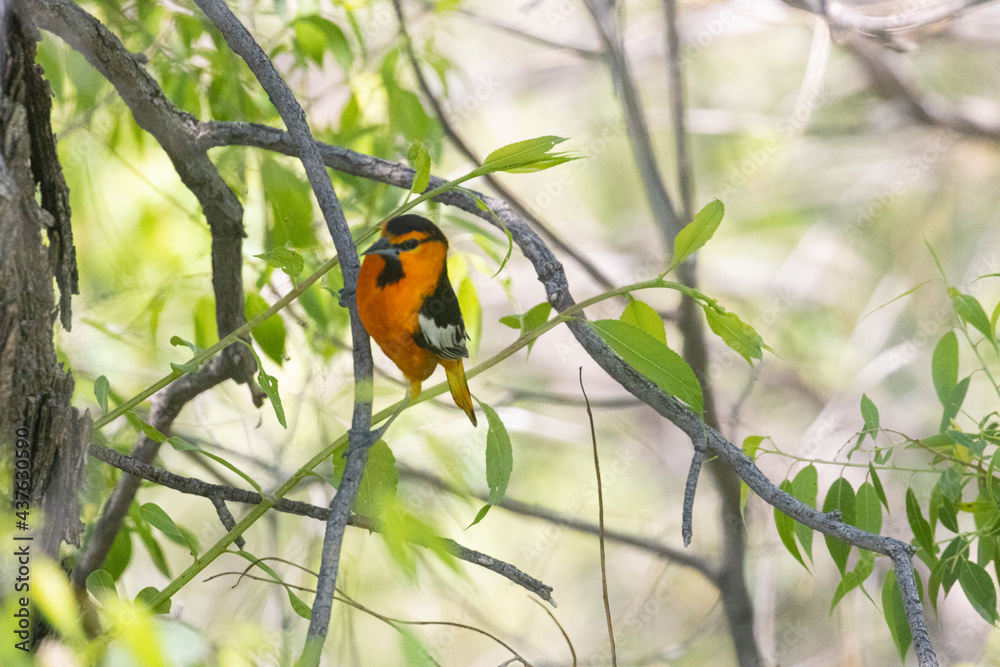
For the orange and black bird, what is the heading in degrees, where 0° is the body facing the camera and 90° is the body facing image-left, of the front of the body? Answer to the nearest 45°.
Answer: approximately 45°
